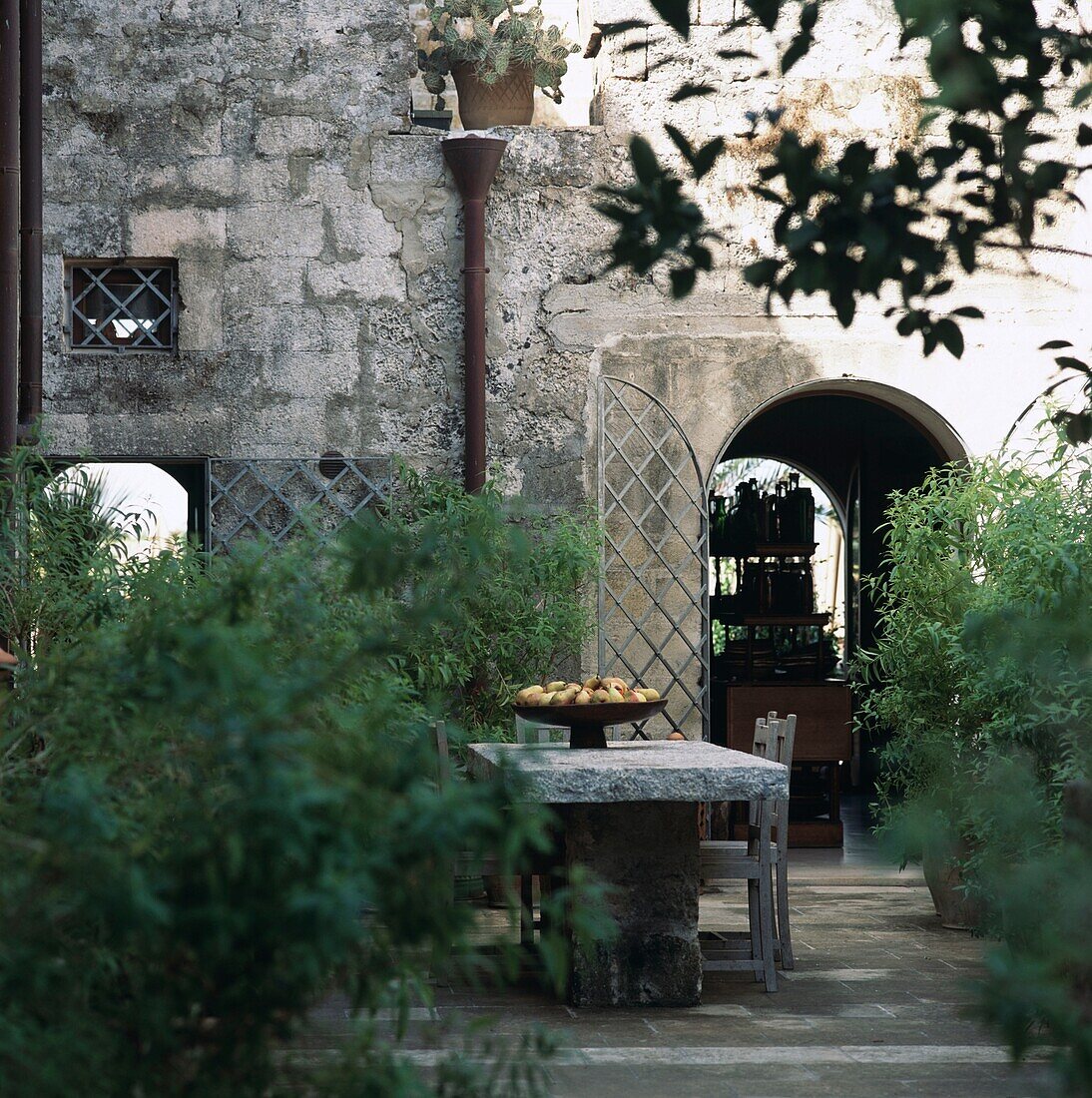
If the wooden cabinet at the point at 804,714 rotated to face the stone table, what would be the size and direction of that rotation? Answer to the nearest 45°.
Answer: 0° — it already faces it

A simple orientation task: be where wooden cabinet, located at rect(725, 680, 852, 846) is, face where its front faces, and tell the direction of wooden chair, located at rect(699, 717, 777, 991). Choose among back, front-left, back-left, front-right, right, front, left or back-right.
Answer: front

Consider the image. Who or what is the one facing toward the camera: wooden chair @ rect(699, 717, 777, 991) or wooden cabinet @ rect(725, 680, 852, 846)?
the wooden cabinet

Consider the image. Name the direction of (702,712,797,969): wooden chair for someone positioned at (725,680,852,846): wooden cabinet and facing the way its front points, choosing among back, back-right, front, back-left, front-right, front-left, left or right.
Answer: front

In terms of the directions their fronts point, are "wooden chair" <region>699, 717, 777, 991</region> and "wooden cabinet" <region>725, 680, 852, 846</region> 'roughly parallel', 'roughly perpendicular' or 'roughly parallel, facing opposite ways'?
roughly perpendicular

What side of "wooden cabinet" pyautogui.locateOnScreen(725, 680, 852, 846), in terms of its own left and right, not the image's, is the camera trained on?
front

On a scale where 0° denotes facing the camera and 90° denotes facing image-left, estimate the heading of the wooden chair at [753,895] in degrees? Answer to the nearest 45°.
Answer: approximately 90°

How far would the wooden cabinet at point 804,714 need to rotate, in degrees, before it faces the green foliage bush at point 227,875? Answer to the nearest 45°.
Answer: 0° — it already faces it

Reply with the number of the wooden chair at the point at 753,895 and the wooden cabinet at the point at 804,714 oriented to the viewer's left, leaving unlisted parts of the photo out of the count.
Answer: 1

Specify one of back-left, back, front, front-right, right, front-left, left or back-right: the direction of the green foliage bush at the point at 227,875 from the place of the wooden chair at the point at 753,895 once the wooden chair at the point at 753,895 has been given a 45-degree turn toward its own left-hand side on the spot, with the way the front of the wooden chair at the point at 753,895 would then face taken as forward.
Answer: front-left
